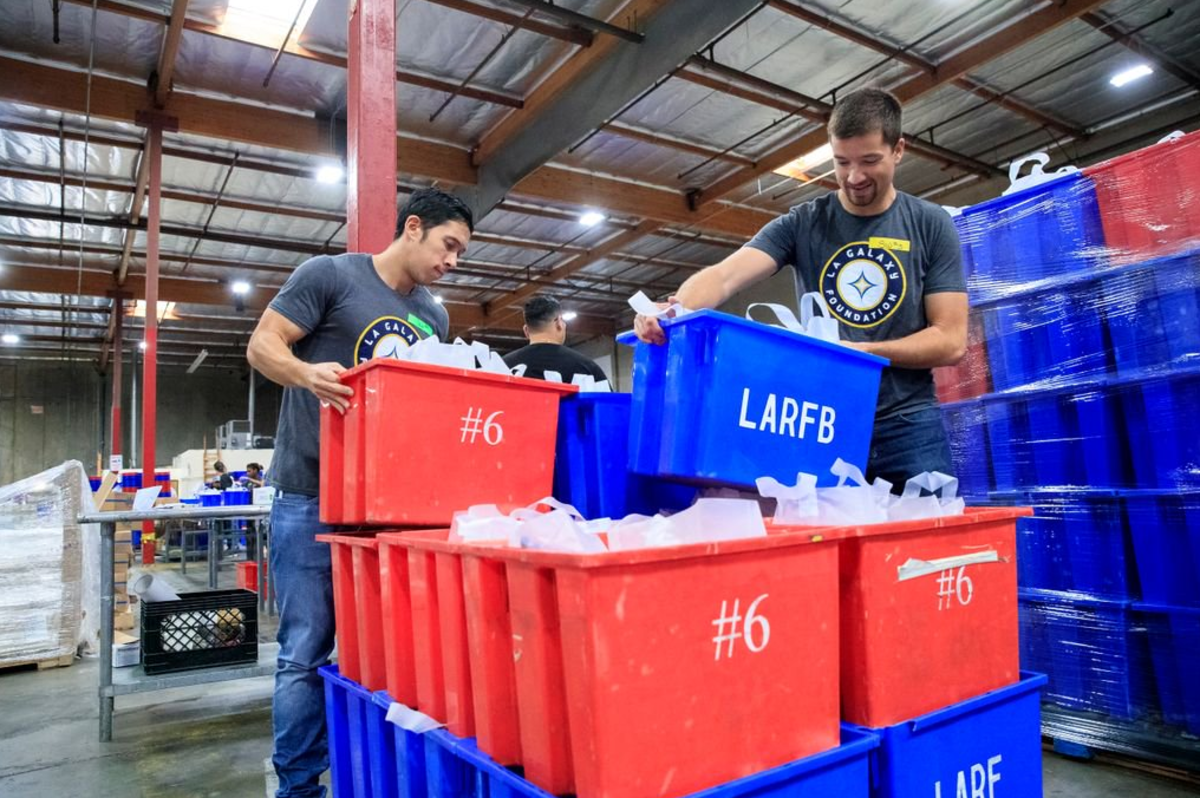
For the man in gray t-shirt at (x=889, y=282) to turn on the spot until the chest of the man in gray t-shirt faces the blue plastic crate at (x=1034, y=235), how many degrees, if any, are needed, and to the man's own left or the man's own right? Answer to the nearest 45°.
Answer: approximately 135° to the man's own left

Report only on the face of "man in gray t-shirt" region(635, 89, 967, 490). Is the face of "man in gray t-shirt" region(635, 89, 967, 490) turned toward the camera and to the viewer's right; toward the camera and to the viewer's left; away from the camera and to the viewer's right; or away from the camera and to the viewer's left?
toward the camera and to the viewer's left

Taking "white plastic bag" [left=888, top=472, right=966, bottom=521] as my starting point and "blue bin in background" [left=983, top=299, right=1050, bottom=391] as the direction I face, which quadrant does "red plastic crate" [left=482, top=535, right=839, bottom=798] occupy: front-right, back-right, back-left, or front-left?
back-left

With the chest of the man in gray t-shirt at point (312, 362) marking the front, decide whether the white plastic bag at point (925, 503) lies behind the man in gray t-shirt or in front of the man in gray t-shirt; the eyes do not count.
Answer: in front

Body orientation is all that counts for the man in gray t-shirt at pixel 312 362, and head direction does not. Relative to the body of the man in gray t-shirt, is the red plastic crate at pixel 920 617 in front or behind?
in front

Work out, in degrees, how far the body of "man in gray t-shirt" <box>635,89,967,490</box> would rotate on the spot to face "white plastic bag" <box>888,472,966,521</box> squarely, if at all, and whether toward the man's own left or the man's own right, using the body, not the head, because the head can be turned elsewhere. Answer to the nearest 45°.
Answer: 0° — they already face it

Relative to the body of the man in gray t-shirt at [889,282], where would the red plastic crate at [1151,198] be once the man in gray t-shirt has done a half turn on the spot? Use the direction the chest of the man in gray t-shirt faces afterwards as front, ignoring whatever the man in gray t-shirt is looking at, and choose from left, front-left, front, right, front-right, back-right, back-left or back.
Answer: front-right

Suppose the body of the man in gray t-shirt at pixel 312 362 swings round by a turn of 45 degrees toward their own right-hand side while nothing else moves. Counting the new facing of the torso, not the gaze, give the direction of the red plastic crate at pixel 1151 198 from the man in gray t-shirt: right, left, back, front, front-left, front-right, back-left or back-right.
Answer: left

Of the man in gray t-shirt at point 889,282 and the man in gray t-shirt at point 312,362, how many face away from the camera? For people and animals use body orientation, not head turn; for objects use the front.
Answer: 0

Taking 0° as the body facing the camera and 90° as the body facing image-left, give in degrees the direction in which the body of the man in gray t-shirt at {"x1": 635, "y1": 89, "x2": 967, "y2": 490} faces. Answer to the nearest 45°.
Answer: approximately 0°
